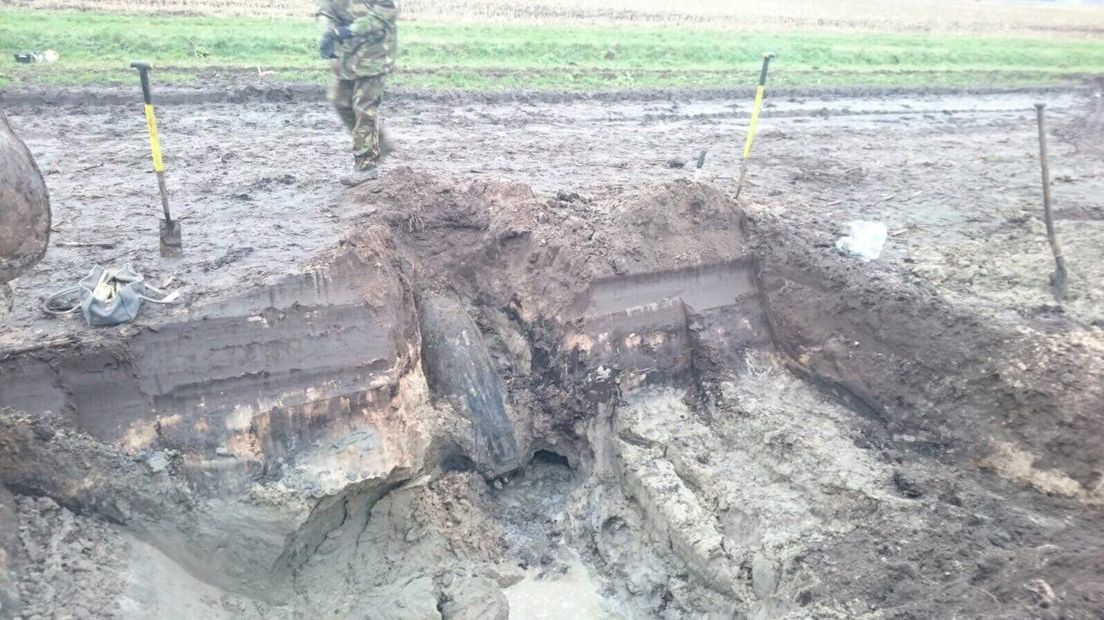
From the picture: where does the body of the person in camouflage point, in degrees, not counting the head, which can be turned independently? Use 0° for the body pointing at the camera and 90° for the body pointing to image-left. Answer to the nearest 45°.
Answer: approximately 45°

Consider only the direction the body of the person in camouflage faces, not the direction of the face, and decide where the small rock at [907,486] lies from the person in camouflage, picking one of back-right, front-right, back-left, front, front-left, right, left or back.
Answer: left

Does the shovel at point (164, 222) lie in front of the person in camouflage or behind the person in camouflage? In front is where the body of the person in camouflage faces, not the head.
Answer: in front

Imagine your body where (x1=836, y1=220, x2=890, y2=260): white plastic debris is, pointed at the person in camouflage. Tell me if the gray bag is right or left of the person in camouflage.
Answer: left

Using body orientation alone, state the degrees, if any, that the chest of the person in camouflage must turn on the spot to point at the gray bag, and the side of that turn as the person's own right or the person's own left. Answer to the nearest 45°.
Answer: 0° — they already face it

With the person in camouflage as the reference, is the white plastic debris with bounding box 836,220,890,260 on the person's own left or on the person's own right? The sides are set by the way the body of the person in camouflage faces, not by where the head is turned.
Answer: on the person's own left

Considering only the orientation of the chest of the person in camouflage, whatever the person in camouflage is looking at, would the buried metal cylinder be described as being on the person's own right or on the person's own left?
on the person's own left
